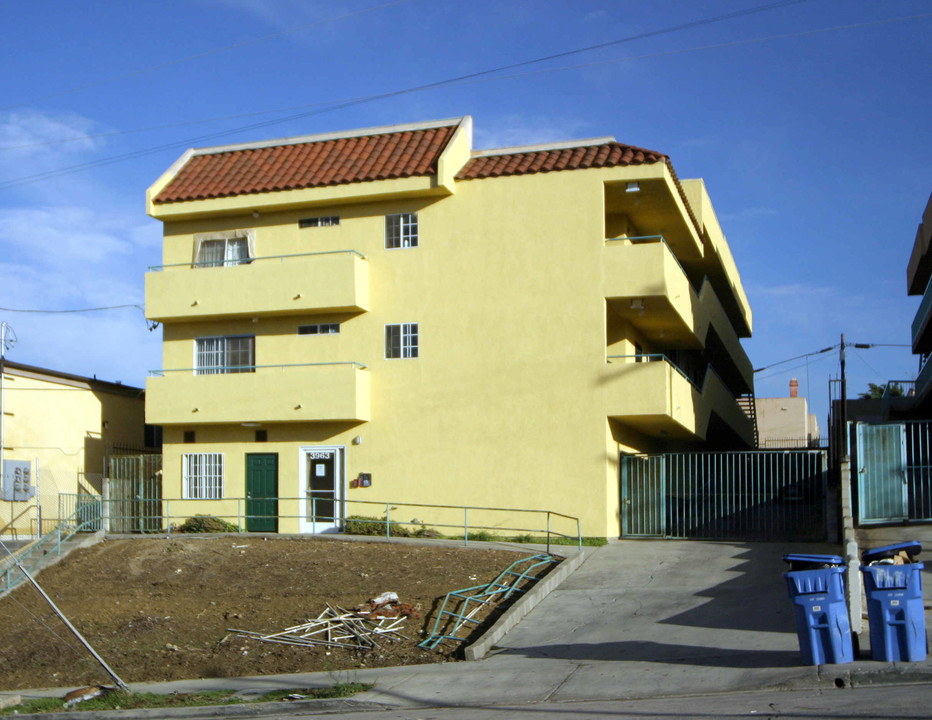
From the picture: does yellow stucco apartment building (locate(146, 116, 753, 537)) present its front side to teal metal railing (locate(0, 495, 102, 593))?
no

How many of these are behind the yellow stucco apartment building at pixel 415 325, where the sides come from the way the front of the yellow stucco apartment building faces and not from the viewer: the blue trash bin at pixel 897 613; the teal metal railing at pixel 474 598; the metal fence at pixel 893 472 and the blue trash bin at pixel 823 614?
0

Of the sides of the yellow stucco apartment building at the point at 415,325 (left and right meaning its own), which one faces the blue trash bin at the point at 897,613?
front

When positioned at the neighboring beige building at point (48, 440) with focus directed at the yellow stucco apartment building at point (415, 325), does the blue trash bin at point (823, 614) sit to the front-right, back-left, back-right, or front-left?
front-right

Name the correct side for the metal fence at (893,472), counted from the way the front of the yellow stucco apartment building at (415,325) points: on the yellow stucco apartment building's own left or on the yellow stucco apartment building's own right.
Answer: on the yellow stucco apartment building's own left

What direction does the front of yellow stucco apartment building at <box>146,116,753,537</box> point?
toward the camera

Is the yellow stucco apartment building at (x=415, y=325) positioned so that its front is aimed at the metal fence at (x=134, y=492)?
no

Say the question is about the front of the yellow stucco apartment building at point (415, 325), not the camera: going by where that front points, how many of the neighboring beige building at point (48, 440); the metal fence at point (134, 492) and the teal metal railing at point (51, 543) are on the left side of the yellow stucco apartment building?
0

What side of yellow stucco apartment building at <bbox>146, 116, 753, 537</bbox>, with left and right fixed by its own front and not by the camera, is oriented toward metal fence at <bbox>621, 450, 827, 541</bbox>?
left

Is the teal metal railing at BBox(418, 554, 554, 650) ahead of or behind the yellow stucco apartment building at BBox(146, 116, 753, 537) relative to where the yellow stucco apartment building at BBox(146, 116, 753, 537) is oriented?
ahead

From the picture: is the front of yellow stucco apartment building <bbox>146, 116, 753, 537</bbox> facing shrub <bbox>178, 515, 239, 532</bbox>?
no

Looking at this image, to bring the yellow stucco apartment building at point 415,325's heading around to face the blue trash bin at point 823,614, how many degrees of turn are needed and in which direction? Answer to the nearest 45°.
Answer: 0° — it already faces it

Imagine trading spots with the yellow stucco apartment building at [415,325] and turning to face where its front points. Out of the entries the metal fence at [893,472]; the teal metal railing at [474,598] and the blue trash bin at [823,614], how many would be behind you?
0

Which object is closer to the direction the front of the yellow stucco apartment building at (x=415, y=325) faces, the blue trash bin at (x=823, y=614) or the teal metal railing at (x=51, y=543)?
the blue trash bin
